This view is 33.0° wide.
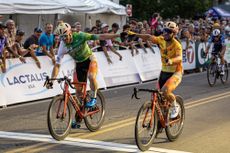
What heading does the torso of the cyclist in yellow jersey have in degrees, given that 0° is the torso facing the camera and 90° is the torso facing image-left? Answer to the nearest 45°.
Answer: approximately 45°

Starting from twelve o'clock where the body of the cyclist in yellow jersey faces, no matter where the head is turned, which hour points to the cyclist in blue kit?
The cyclist in blue kit is roughly at 5 o'clock from the cyclist in yellow jersey.

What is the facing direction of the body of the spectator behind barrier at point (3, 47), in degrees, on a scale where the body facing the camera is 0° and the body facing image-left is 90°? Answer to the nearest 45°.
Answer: approximately 315°

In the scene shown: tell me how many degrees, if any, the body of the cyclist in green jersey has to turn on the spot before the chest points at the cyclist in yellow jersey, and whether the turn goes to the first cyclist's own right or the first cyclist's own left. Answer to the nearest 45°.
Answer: approximately 90° to the first cyclist's own left

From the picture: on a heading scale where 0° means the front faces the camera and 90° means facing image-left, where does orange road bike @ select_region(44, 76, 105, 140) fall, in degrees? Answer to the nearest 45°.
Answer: approximately 45°

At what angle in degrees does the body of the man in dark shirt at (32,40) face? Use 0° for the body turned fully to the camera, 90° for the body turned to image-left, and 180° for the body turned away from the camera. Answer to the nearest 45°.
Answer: approximately 315°

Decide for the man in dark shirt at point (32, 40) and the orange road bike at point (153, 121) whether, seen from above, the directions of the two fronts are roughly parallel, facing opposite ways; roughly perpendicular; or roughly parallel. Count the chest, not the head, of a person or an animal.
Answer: roughly perpendicular

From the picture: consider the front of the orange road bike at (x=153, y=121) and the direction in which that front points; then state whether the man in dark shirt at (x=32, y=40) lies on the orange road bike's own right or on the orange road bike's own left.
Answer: on the orange road bike's own right
